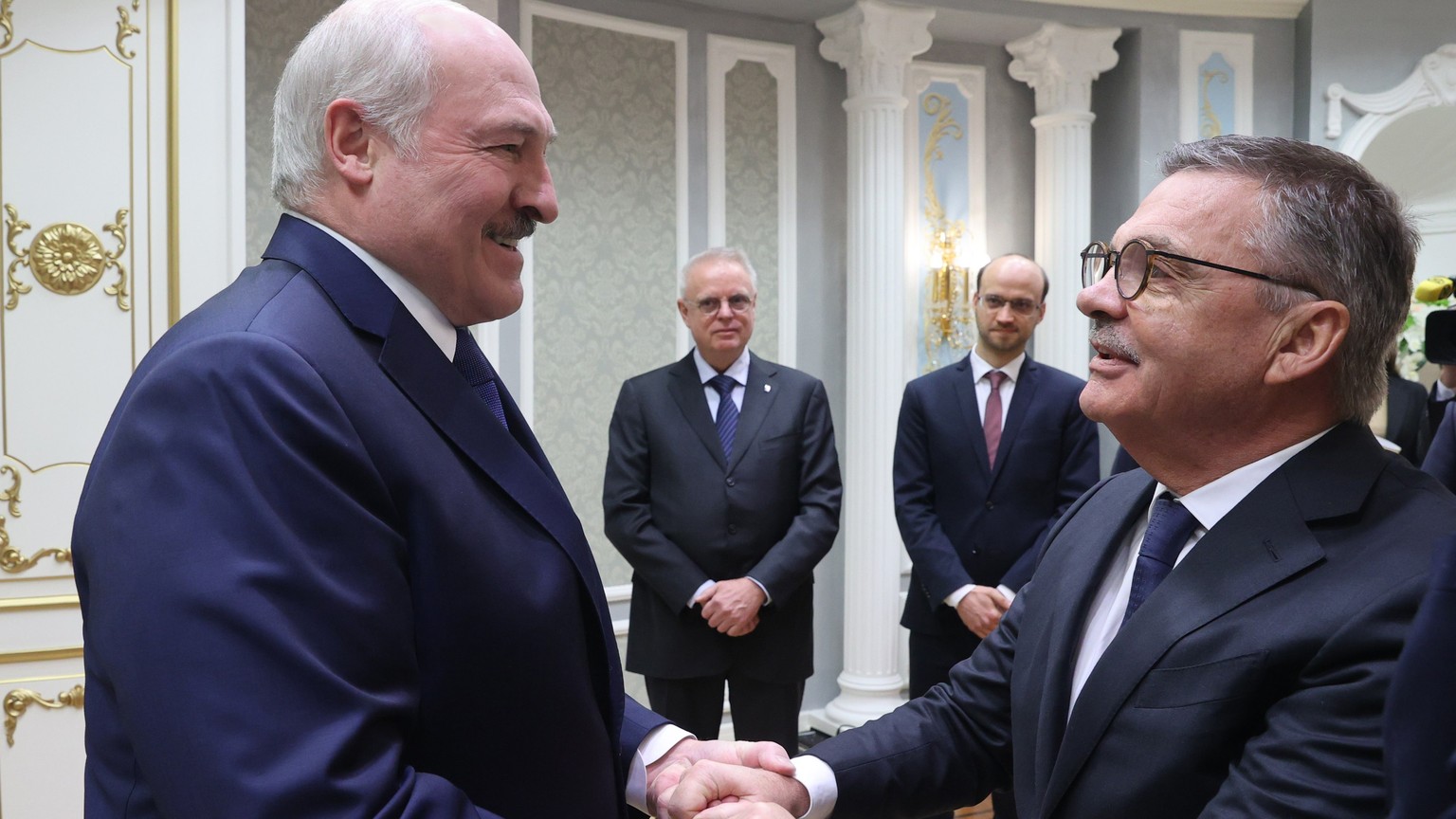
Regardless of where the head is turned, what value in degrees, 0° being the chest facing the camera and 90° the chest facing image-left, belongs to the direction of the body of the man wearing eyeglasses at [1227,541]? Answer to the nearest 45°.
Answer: approximately 45°

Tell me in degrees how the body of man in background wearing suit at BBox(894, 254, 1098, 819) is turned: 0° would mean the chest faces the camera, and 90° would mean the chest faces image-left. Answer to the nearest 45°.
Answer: approximately 0°

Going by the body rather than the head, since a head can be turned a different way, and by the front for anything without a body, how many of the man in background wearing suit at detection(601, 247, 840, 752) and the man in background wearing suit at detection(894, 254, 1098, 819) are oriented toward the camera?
2

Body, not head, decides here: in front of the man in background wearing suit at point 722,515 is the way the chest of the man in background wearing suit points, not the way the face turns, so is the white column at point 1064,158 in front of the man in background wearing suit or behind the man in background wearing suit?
behind

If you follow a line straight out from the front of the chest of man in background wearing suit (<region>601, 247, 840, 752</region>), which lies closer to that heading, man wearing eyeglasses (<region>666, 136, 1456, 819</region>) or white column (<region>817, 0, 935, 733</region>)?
the man wearing eyeglasses

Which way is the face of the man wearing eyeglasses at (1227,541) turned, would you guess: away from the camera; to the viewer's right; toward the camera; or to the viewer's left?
to the viewer's left

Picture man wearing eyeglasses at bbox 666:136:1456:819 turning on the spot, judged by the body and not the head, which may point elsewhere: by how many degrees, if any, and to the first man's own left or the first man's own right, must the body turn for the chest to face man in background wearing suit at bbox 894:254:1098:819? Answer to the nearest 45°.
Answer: approximately 135° to the first man's own right
